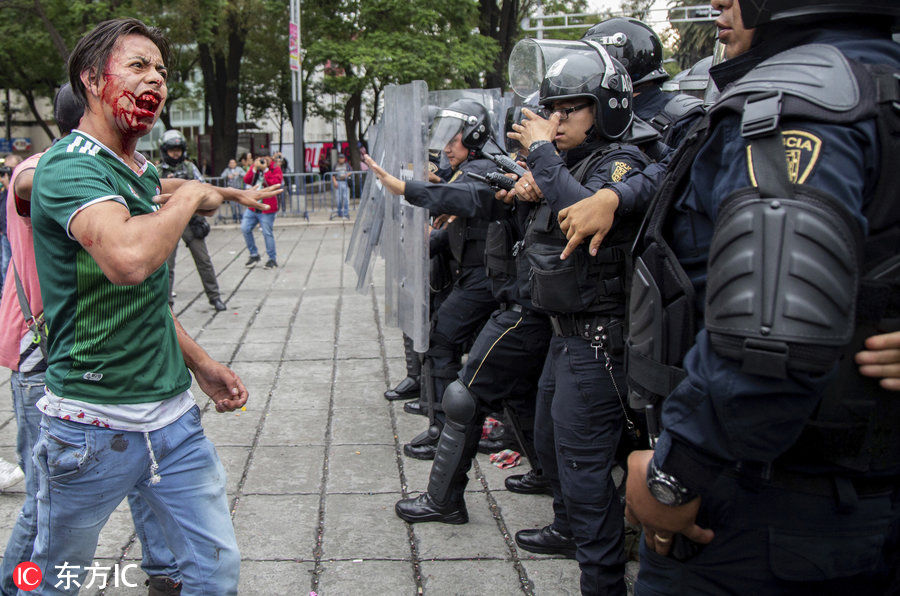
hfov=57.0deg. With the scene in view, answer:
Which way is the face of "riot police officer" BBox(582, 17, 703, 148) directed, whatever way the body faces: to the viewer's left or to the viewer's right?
to the viewer's left

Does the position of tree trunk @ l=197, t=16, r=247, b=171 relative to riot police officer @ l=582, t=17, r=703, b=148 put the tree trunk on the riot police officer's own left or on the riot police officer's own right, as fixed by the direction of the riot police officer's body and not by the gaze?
on the riot police officer's own right

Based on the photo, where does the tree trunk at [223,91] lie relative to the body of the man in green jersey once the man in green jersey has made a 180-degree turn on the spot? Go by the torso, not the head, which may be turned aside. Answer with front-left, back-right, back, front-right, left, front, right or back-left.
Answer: front-right

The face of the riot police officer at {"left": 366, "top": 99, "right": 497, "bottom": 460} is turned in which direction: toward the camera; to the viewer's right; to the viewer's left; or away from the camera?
to the viewer's left

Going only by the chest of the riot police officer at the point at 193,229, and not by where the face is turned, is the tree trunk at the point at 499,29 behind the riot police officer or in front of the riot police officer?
behind

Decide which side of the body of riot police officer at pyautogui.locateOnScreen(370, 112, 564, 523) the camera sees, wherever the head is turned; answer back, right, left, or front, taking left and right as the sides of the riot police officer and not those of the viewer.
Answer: left

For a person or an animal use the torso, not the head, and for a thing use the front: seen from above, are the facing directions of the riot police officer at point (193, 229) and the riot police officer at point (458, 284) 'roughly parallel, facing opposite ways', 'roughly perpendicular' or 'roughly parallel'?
roughly perpendicular

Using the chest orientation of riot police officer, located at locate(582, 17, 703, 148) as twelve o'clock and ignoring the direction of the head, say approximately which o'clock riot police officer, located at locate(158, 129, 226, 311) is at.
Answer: riot police officer, located at locate(158, 129, 226, 311) is roughly at 1 o'clock from riot police officer, located at locate(582, 17, 703, 148).

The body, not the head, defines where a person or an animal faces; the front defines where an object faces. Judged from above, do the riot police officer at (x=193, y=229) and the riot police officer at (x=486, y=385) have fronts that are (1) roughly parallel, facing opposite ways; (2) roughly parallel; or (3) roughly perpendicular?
roughly perpendicular

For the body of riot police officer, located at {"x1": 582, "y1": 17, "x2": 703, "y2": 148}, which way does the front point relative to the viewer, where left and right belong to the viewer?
facing to the left of the viewer

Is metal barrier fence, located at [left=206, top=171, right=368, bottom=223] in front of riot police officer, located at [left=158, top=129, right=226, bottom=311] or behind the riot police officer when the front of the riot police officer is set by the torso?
behind
